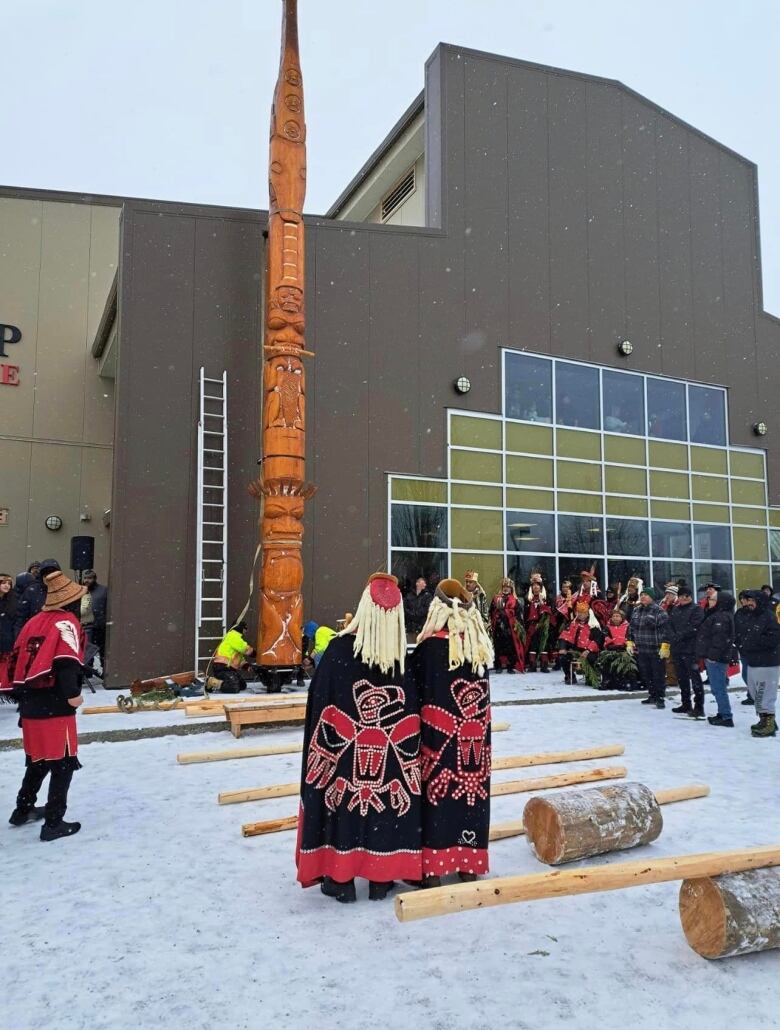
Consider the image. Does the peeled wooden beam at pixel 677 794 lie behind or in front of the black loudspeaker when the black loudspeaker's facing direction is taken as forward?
in front

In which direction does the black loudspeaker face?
toward the camera

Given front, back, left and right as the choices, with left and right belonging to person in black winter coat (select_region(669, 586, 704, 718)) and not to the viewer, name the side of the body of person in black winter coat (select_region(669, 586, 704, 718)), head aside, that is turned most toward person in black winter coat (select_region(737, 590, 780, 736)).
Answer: left

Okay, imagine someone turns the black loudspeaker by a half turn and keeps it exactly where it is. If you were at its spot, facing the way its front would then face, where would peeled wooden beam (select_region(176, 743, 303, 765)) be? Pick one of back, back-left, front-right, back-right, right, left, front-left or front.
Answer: back

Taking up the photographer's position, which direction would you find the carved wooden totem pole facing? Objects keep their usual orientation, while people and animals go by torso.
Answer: facing the viewer

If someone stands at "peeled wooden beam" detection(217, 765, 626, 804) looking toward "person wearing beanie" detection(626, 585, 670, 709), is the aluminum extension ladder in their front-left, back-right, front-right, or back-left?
front-left

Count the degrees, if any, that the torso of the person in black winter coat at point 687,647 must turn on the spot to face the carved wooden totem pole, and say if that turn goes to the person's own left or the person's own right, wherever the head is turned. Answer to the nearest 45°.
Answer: approximately 45° to the person's own right

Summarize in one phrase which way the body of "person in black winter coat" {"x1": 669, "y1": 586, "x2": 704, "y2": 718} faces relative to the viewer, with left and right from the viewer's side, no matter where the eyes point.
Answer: facing the viewer and to the left of the viewer

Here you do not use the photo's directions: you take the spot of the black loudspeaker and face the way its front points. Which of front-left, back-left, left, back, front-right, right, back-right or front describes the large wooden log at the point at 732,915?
front

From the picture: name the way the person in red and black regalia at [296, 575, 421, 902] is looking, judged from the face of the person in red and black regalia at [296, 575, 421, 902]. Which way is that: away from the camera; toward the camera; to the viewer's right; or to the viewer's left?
away from the camera

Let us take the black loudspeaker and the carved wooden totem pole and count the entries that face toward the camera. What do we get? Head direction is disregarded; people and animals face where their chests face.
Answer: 2

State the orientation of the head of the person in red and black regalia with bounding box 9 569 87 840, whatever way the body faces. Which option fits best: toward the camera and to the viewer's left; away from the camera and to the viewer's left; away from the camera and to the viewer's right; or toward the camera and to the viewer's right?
away from the camera and to the viewer's right

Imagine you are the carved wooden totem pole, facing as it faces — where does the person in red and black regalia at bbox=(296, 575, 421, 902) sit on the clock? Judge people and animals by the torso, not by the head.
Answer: The person in red and black regalia is roughly at 12 o'clock from the carved wooden totem pole.

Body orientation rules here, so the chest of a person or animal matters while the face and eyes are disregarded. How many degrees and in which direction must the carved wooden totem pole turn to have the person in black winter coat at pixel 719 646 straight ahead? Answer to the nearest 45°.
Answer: approximately 45° to its left

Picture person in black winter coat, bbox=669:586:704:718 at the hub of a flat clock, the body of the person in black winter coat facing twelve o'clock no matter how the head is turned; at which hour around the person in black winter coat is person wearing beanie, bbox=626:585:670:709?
The person wearing beanie is roughly at 3 o'clock from the person in black winter coat.
